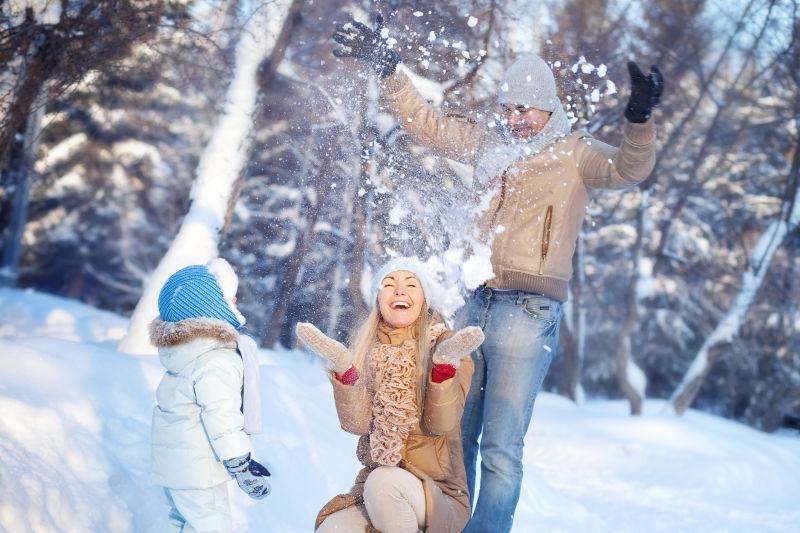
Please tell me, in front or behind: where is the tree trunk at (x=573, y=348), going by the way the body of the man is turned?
behind

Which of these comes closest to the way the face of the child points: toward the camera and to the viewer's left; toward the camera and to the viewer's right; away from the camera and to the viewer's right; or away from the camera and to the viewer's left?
away from the camera and to the viewer's right

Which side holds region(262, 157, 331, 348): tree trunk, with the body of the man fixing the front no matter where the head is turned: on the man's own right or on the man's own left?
on the man's own right

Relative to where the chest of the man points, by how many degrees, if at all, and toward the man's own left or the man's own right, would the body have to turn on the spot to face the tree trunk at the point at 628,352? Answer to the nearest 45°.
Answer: approximately 135° to the man's own right

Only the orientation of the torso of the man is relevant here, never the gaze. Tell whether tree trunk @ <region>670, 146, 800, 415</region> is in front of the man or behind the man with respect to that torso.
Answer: behind

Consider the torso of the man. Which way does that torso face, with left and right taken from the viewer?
facing the viewer and to the left of the viewer

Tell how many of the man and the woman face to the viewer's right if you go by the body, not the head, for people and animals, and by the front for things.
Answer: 0

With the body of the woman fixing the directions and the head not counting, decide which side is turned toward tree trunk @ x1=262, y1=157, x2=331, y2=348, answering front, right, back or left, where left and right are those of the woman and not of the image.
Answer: back

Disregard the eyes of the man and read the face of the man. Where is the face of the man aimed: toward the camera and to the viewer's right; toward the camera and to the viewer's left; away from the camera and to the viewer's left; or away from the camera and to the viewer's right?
toward the camera and to the viewer's left

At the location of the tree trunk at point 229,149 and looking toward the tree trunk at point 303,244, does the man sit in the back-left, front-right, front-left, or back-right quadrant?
back-right

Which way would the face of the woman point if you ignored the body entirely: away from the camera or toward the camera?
toward the camera

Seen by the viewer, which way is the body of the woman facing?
toward the camera

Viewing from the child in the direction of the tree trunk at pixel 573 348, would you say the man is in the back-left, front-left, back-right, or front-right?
front-right
